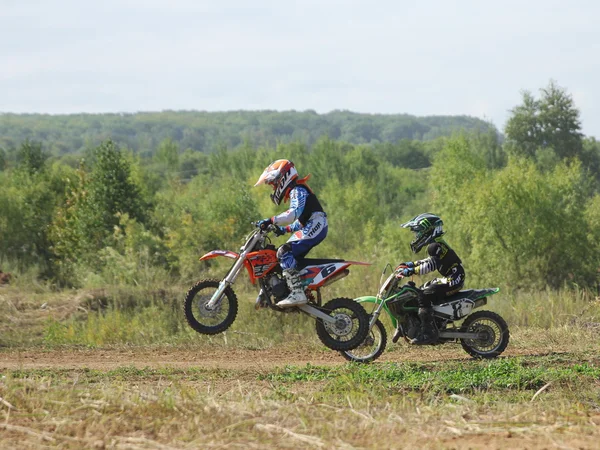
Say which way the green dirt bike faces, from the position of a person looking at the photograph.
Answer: facing to the left of the viewer

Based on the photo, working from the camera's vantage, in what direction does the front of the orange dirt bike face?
facing to the left of the viewer

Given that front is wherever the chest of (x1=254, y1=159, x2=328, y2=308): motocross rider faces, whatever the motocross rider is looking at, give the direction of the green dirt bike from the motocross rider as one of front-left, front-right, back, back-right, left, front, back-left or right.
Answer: back

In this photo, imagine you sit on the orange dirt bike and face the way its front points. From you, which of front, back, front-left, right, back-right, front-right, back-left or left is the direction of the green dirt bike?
back

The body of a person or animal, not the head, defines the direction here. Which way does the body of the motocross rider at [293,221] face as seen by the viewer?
to the viewer's left

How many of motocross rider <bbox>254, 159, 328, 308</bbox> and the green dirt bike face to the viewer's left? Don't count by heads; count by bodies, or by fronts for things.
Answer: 2

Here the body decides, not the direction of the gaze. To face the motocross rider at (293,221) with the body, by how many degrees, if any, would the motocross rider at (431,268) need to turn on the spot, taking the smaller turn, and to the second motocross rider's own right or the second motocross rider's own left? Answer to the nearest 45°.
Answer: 0° — they already face them

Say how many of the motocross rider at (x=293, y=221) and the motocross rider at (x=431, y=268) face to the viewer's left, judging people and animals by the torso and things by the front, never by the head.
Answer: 2

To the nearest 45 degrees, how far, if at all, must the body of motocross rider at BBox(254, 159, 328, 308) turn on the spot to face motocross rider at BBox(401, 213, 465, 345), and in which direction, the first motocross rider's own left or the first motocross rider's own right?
approximately 180°

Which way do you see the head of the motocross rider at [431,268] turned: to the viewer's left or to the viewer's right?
to the viewer's left

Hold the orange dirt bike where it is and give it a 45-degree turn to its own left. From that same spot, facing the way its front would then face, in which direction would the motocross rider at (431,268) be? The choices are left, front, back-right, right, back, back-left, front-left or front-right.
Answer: back-left

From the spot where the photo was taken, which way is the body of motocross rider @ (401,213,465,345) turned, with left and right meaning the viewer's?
facing to the left of the viewer

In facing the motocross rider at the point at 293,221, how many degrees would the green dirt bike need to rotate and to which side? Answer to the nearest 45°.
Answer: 0° — it already faces them

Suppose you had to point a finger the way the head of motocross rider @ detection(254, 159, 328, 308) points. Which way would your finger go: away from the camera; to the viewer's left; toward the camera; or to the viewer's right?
to the viewer's left
